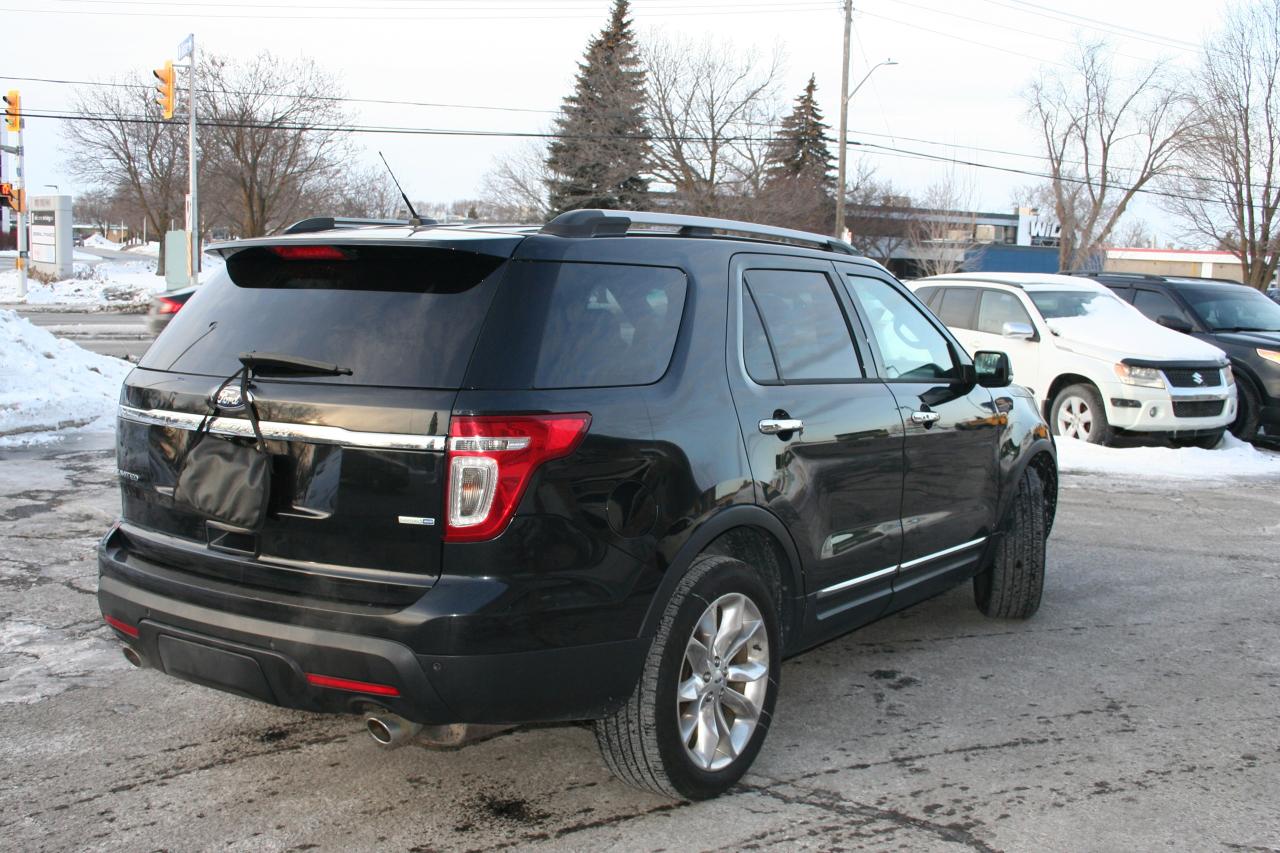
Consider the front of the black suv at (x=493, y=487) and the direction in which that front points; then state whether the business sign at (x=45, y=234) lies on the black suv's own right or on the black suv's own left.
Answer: on the black suv's own left

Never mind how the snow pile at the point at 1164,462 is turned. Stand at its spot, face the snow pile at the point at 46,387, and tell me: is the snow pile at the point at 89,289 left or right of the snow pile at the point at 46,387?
right

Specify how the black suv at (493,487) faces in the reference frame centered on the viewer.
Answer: facing away from the viewer and to the right of the viewer

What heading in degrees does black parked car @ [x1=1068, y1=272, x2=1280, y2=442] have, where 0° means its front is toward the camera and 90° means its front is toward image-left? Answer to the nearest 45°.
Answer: approximately 315°

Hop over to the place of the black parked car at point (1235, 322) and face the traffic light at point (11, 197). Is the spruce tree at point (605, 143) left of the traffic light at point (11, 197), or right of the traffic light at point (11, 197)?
right

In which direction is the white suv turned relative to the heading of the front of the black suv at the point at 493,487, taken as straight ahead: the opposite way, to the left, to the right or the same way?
to the right

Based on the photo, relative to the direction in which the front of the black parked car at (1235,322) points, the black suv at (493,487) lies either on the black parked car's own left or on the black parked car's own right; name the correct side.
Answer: on the black parked car's own right
